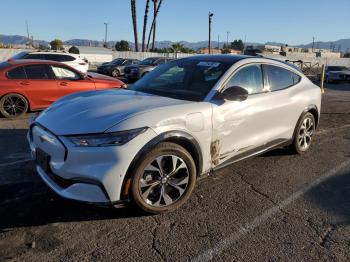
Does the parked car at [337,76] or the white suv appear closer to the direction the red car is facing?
the parked car

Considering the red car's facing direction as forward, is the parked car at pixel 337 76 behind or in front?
in front

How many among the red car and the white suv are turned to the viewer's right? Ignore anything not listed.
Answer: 1

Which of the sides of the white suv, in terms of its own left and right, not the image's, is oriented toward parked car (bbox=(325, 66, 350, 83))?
back

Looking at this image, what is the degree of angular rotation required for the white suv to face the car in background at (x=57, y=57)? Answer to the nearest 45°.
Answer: approximately 135° to its right

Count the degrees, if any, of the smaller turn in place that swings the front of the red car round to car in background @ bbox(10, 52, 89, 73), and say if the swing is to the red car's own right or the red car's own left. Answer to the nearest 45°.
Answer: approximately 90° to the red car's own left

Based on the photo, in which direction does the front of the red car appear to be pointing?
to the viewer's right

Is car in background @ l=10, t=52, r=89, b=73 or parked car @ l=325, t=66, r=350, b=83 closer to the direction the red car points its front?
the parked car

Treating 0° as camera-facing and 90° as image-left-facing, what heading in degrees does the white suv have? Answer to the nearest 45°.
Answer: approximately 45°

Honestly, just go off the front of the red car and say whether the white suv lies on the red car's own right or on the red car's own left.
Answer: on the red car's own right

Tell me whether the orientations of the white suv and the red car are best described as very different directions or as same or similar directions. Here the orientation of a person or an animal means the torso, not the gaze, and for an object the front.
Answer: very different directions

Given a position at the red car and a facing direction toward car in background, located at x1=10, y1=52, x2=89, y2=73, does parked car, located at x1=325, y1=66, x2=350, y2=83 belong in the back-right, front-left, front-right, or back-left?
front-right
